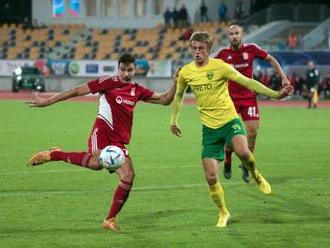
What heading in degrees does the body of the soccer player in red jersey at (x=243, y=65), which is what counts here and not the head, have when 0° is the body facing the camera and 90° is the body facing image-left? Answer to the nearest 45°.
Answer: approximately 0°

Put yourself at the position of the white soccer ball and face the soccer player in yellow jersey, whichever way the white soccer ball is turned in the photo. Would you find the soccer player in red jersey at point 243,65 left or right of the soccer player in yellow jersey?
left

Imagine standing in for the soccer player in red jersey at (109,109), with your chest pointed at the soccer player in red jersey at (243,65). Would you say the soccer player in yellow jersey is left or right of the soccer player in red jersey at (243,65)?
right

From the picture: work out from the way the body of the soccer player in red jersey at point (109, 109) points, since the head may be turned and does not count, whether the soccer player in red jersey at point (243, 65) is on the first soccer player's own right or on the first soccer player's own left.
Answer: on the first soccer player's own left

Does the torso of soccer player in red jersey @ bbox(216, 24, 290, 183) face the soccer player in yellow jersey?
yes

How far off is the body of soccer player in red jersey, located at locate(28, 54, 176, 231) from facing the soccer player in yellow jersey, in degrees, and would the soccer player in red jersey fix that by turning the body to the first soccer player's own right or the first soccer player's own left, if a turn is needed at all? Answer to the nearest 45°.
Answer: approximately 45° to the first soccer player's own left
